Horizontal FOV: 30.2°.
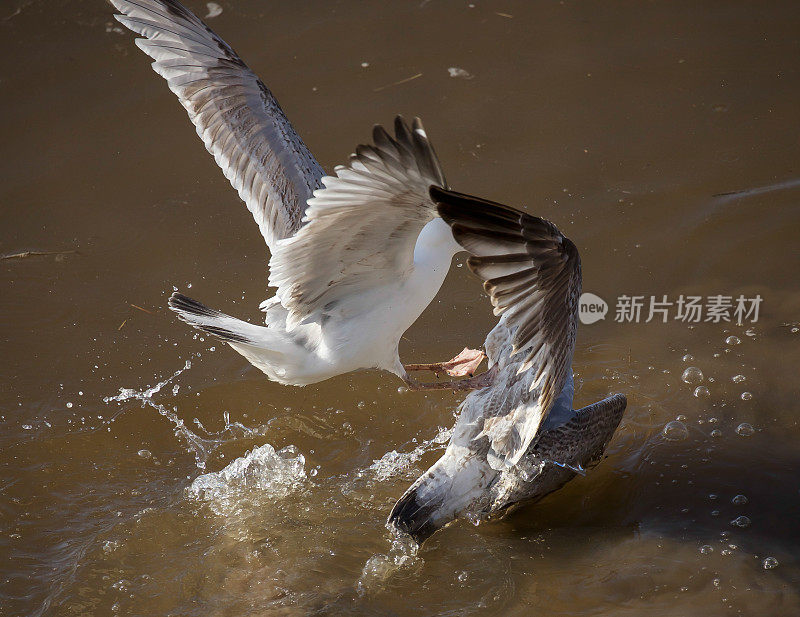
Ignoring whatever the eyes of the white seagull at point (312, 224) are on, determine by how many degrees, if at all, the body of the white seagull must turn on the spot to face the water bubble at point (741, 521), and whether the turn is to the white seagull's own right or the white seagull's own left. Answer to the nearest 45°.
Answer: approximately 45° to the white seagull's own right

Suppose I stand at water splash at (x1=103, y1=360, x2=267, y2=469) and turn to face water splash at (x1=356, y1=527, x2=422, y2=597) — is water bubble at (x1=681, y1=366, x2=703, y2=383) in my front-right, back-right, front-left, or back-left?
front-left

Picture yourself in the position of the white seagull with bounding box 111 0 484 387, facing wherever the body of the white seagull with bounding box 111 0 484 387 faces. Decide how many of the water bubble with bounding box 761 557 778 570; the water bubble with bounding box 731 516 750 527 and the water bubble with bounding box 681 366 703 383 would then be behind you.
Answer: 0

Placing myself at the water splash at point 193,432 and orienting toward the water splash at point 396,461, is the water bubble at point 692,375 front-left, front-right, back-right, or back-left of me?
front-left

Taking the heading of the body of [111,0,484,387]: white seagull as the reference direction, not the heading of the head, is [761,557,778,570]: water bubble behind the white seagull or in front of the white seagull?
in front

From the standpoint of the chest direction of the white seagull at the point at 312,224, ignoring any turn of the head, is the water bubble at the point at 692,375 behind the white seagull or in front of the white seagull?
in front

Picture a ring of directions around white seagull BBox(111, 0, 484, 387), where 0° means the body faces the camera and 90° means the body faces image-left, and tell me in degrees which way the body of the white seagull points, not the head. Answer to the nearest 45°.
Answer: approximately 270°
